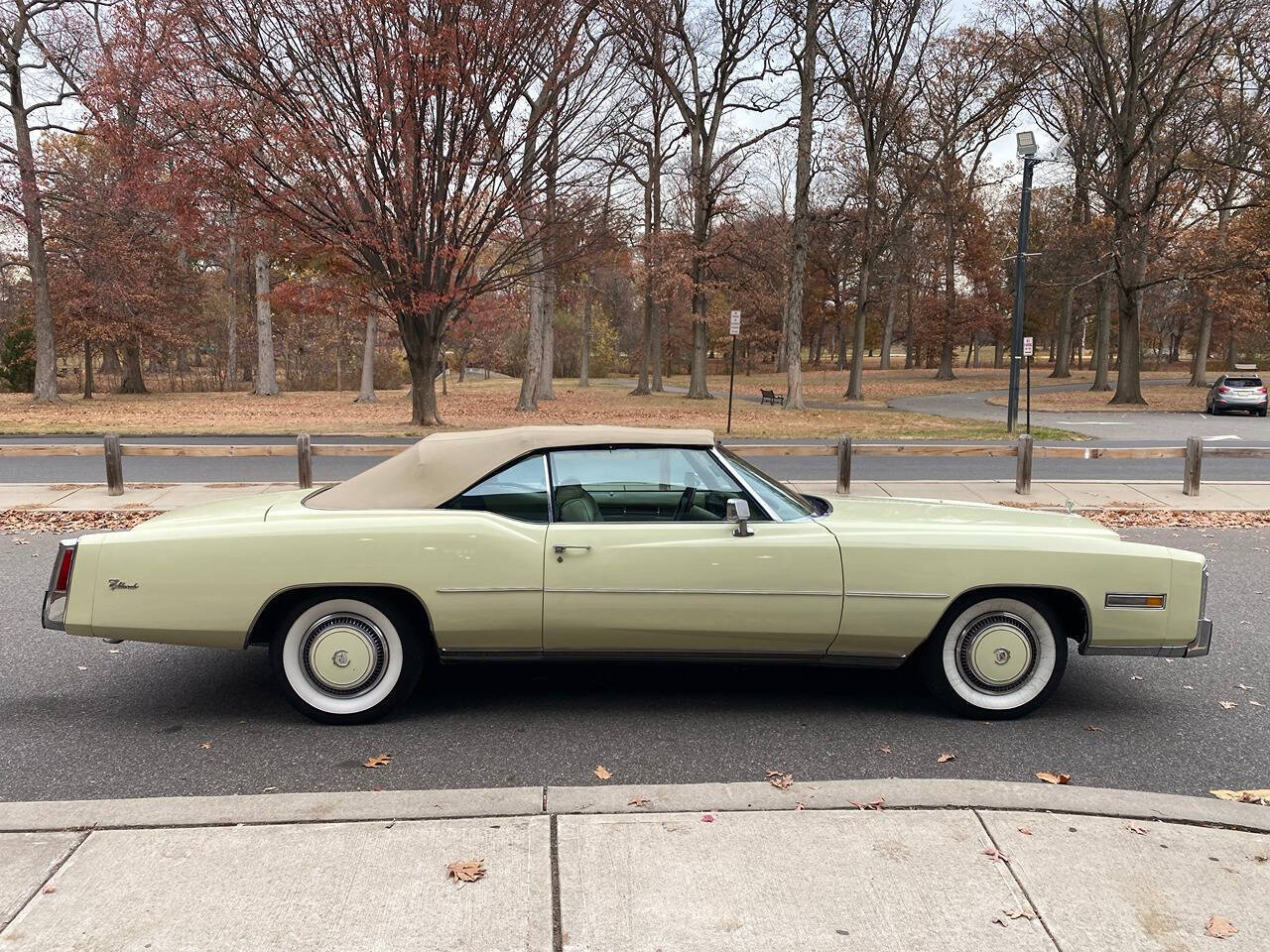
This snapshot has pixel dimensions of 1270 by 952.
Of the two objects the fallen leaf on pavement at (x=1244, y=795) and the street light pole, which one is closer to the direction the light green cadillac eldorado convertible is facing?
the fallen leaf on pavement

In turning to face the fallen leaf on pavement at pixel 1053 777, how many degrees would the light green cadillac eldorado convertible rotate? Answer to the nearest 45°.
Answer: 0° — it already faces it

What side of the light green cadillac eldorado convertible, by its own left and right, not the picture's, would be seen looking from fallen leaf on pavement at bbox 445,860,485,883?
right

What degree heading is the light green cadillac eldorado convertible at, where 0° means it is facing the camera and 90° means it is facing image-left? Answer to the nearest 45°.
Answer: approximately 270°

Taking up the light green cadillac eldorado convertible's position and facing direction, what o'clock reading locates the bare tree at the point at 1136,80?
The bare tree is roughly at 10 o'clock from the light green cadillac eldorado convertible.

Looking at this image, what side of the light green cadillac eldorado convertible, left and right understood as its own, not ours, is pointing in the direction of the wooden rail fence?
left

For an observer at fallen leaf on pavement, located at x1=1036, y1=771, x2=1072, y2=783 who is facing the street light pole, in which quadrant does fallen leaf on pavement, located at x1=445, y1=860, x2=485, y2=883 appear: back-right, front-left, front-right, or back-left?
back-left

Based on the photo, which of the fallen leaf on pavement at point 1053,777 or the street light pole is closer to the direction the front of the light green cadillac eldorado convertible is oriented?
the fallen leaf on pavement
